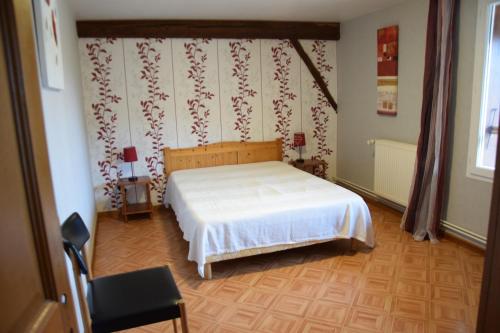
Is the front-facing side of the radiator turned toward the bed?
yes

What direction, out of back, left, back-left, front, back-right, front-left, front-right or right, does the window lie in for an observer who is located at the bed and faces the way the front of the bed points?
front-left

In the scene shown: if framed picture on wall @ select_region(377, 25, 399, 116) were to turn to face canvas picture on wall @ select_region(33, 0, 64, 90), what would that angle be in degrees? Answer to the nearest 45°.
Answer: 0° — it already faces it

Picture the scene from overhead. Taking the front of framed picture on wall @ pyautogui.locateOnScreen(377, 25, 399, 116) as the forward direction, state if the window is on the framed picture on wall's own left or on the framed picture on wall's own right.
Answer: on the framed picture on wall's own left

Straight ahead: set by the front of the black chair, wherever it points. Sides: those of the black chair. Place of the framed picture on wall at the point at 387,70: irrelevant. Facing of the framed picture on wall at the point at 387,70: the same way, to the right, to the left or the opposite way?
the opposite way

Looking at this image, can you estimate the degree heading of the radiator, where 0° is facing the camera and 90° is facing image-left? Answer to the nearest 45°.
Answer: approximately 45°

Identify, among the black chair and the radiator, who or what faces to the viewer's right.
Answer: the black chair

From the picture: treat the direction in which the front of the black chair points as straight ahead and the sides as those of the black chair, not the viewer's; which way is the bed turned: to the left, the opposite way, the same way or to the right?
to the right

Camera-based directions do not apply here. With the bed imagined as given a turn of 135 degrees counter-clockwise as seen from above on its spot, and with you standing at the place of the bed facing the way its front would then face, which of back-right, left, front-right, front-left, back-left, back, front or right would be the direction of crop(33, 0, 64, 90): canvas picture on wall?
back-left

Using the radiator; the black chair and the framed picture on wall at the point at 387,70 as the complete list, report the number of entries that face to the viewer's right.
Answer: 1

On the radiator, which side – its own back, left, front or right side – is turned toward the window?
left

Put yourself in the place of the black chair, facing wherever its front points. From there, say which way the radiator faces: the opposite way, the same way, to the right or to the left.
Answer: the opposite way

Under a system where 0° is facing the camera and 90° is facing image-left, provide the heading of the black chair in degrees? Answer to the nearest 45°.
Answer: approximately 270°
